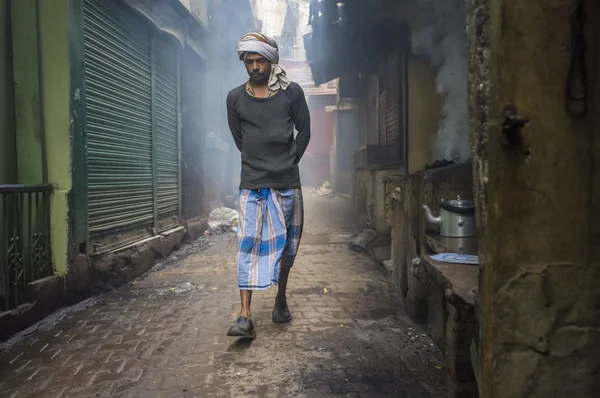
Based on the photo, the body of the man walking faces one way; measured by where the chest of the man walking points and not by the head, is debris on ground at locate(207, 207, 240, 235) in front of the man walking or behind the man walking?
behind

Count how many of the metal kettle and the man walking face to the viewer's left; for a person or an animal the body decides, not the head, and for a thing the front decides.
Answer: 1

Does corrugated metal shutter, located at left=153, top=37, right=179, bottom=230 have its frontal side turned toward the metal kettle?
no

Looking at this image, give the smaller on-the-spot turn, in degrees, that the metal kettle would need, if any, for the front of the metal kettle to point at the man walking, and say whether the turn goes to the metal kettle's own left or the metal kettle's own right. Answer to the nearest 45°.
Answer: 0° — it already faces them

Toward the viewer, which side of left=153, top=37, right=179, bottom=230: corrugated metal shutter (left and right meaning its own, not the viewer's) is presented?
right

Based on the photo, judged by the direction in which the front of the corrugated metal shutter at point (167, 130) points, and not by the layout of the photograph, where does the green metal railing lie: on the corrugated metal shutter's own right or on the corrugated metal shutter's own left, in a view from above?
on the corrugated metal shutter's own right

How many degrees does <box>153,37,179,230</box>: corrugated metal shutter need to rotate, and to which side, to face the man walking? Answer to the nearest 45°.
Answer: approximately 90° to its right

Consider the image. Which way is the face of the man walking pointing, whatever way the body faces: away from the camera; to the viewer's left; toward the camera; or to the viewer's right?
toward the camera

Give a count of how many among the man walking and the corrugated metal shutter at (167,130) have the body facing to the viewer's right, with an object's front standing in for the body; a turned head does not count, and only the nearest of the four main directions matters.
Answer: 1

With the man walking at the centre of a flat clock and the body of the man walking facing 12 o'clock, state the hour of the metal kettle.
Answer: The metal kettle is roughly at 10 o'clock from the man walking.

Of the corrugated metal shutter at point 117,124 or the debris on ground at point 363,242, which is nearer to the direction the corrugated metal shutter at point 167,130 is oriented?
the debris on ground

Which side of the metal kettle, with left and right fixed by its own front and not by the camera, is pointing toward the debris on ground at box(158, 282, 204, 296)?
front

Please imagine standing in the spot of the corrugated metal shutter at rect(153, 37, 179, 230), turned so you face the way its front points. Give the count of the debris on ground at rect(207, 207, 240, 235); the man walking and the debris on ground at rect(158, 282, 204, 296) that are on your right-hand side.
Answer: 2

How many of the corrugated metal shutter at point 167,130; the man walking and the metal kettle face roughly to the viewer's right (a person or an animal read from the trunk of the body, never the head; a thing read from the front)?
1

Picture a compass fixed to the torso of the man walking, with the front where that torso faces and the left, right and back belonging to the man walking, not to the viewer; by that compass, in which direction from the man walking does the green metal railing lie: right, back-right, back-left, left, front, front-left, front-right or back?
right

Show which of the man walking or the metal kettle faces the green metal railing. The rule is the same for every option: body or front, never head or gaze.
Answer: the metal kettle

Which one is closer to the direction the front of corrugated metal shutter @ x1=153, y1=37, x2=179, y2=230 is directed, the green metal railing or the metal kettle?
the metal kettle

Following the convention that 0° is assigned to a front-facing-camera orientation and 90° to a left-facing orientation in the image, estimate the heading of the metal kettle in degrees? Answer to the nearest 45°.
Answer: approximately 90°

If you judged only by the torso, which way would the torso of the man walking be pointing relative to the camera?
toward the camera
